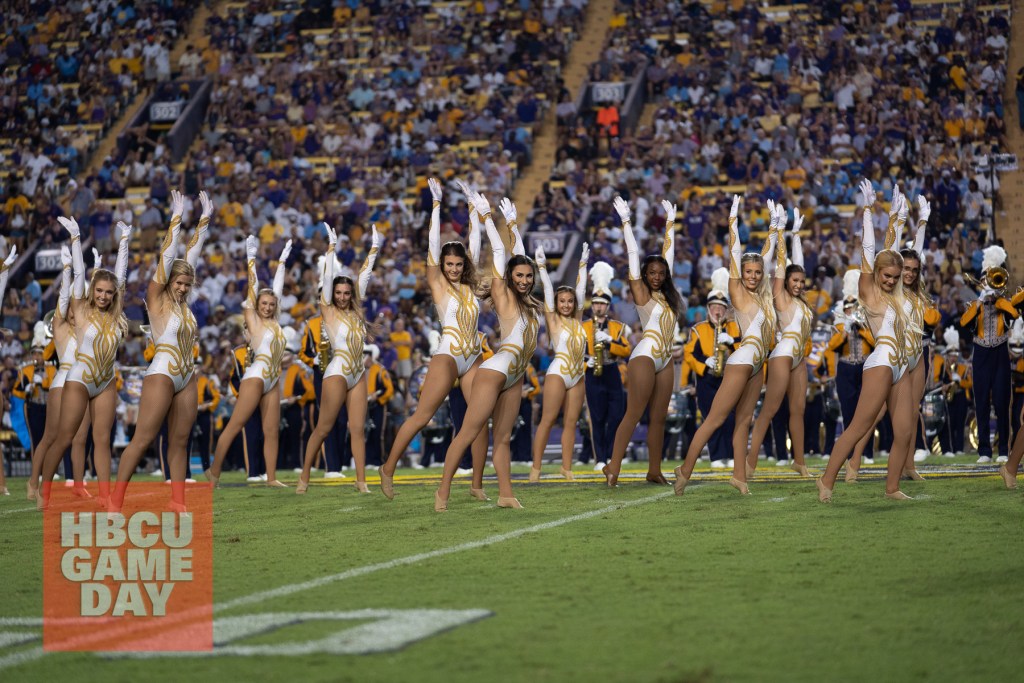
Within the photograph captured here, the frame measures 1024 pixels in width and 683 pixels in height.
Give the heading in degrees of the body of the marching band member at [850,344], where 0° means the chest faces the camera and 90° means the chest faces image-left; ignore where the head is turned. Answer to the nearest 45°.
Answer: approximately 0°

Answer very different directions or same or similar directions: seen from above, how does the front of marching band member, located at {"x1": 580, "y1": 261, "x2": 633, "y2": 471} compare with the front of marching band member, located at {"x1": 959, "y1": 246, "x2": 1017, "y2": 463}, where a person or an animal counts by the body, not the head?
same or similar directions

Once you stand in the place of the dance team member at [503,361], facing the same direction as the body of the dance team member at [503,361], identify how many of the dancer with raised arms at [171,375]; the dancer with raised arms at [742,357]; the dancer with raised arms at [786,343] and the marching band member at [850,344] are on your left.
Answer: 3

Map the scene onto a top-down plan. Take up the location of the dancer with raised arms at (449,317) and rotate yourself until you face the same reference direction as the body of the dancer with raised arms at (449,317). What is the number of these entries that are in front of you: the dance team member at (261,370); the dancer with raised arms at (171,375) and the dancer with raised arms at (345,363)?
0

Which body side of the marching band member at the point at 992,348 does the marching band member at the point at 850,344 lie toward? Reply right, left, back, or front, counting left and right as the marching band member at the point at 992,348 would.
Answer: right

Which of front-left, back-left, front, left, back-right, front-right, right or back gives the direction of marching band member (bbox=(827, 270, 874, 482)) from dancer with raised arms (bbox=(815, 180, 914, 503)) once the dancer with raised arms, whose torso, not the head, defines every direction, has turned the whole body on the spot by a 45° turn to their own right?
back

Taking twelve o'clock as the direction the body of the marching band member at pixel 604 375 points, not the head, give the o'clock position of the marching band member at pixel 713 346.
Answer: the marching band member at pixel 713 346 is roughly at 10 o'clock from the marching band member at pixel 604 375.

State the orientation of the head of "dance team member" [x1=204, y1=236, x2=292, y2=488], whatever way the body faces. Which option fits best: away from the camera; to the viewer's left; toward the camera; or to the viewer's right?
toward the camera

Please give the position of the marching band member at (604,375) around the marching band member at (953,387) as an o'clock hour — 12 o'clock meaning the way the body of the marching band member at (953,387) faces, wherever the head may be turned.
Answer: the marching band member at (604,375) is roughly at 2 o'clock from the marching band member at (953,387).

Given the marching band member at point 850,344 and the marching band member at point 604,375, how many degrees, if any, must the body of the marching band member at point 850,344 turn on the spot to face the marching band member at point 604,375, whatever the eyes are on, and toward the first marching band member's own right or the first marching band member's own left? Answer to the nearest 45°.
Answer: approximately 90° to the first marching band member's own right

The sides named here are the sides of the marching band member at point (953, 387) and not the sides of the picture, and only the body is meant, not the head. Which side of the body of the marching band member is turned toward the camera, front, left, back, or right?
front

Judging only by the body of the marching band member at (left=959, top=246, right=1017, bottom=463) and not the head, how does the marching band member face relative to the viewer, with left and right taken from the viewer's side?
facing the viewer

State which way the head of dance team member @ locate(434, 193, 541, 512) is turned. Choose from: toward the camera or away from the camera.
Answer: toward the camera

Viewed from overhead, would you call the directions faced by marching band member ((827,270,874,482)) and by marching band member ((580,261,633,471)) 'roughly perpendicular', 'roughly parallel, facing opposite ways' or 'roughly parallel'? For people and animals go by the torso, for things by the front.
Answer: roughly parallel

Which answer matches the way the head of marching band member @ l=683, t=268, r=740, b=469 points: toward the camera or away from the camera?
toward the camera

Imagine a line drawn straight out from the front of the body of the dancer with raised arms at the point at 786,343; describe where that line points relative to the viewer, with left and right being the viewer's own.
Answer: facing the viewer and to the right of the viewer

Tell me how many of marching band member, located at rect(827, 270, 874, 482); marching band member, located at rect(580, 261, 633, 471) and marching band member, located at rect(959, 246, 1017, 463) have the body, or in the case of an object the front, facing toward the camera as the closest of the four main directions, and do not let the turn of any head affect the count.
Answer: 3

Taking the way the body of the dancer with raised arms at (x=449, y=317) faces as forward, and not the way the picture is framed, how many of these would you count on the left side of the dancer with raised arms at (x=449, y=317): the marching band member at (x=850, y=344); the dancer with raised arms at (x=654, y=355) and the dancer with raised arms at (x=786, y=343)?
3

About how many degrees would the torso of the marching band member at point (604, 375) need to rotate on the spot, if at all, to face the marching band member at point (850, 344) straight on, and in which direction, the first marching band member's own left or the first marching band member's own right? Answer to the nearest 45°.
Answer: approximately 45° to the first marching band member's own left
